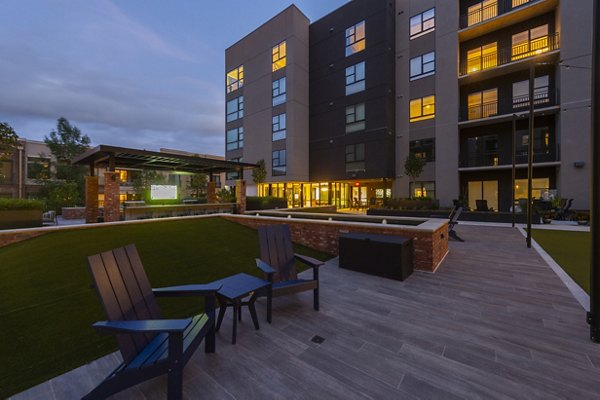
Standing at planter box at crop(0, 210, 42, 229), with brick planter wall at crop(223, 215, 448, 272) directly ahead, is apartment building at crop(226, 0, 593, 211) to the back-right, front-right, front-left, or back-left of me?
front-left

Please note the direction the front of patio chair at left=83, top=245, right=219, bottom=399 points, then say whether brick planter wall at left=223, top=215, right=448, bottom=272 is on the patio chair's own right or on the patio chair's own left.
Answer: on the patio chair's own left

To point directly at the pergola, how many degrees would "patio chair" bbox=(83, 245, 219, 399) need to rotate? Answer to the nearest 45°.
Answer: approximately 135° to its left

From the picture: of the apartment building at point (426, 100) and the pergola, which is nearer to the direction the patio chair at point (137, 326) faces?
the apartment building

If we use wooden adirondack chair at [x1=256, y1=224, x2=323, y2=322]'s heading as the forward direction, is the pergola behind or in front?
behind

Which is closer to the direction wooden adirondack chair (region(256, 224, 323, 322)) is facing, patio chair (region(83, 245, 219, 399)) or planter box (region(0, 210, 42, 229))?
the patio chair

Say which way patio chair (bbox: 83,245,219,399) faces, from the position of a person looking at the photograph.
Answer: facing the viewer and to the right of the viewer

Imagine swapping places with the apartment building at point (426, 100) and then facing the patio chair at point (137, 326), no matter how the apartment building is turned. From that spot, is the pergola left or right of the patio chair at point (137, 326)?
right

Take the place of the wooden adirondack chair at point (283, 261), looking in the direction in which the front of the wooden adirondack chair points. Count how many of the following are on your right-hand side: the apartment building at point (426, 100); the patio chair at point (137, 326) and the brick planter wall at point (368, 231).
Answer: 1

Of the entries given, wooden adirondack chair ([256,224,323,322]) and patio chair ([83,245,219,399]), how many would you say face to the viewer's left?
0
